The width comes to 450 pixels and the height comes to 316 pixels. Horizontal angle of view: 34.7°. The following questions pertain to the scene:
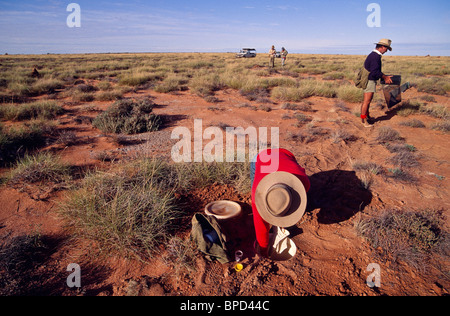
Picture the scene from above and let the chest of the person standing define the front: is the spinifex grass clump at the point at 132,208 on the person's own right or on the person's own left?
on the person's own right

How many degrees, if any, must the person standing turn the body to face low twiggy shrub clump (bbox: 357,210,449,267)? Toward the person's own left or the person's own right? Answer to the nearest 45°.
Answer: approximately 90° to the person's own right

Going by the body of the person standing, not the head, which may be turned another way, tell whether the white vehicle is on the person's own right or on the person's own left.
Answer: on the person's own left
